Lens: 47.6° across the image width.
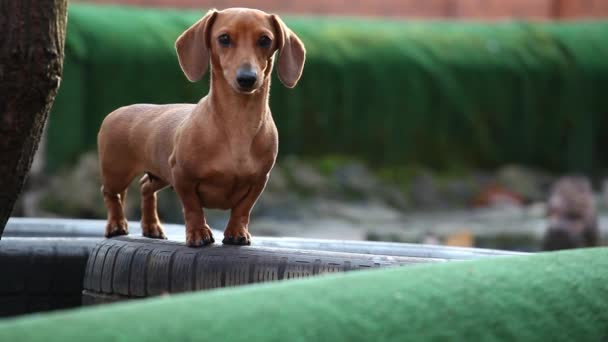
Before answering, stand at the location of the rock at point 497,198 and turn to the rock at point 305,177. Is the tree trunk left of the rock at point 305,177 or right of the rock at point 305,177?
left

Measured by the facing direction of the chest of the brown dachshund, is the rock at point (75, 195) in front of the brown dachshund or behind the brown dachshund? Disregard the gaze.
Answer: behind

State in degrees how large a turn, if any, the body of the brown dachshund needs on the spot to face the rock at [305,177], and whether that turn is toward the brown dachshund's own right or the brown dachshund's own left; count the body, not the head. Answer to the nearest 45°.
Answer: approximately 135° to the brown dachshund's own left

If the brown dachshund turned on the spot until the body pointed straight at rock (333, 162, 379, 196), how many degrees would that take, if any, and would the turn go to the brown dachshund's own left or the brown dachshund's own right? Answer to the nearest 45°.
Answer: approximately 135° to the brown dachshund's own left

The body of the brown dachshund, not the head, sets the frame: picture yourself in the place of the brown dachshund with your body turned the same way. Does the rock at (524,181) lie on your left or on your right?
on your left

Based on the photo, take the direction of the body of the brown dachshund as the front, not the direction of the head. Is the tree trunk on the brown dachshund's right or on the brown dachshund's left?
on the brown dachshund's right

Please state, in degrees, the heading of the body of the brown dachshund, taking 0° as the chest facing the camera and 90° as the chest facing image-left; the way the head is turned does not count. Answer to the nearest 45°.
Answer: approximately 315°
